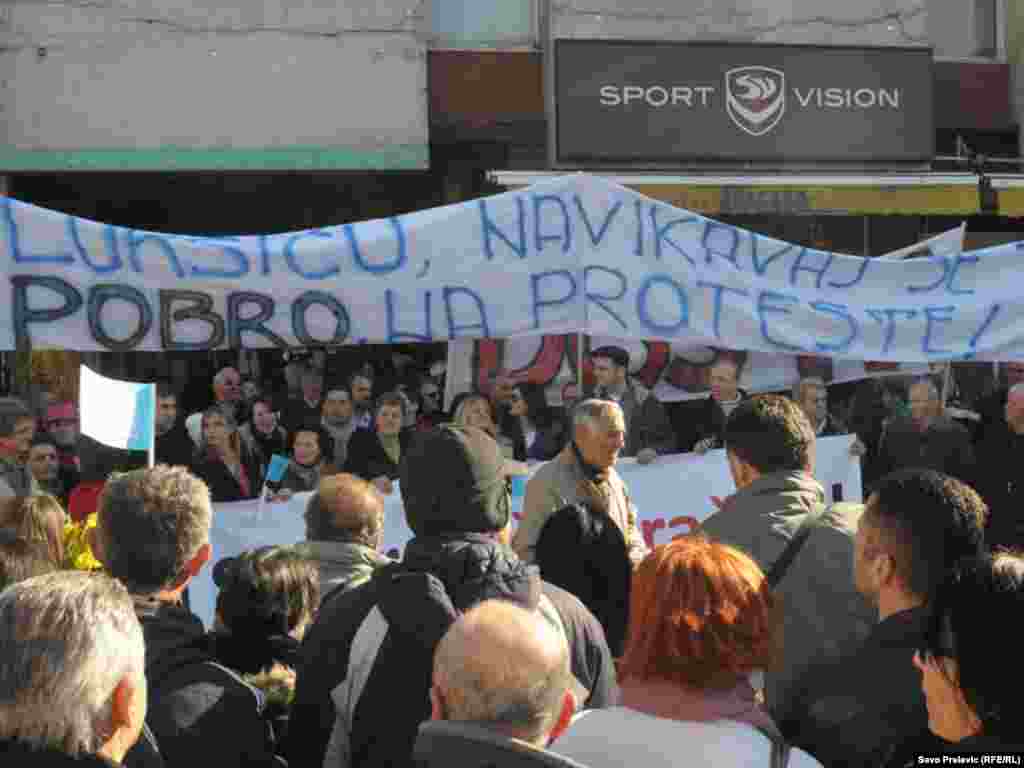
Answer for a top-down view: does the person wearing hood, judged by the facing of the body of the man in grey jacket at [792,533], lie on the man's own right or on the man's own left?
on the man's own left

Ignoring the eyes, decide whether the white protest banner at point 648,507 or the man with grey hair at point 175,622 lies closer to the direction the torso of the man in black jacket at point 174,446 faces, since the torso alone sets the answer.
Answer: the man with grey hair

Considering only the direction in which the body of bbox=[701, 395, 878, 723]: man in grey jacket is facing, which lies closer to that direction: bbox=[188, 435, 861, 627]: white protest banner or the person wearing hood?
the white protest banner

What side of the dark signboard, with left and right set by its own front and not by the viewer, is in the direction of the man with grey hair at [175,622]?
front

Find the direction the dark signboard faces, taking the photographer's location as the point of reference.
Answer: facing the viewer

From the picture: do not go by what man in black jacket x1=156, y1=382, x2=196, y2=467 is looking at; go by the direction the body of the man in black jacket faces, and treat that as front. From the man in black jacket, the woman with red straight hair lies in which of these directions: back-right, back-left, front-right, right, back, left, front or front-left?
front

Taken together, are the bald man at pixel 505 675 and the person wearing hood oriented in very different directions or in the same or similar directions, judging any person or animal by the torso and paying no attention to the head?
same or similar directions

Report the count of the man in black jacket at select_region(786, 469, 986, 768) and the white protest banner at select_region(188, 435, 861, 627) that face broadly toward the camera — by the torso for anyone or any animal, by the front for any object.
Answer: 1

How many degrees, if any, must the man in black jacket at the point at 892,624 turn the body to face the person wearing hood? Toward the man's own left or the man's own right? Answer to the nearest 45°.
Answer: approximately 45° to the man's own left

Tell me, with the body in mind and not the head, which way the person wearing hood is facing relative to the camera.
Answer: away from the camera

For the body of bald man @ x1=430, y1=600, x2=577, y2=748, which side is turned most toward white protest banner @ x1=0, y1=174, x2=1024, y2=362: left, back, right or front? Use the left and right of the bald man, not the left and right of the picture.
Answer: front

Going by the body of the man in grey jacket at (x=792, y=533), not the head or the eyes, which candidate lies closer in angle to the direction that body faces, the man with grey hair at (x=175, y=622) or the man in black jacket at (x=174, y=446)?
the man in black jacket

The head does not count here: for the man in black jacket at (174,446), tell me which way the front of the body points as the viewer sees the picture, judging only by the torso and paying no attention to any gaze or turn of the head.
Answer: toward the camera

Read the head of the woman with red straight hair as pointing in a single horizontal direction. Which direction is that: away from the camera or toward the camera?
away from the camera

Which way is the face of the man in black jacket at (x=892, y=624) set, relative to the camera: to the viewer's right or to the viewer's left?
to the viewer's left

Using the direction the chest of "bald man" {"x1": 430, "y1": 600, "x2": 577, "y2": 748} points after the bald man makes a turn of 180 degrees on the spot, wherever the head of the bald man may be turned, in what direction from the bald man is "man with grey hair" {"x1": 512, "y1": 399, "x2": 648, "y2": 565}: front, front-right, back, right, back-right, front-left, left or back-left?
back

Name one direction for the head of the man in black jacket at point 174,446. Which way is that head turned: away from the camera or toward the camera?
toward the camera

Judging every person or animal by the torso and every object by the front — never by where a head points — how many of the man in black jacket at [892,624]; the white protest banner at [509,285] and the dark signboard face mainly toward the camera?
2

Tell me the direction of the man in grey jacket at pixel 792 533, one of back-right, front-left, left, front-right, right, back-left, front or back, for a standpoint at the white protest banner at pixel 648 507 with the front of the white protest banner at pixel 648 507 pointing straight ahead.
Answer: front
